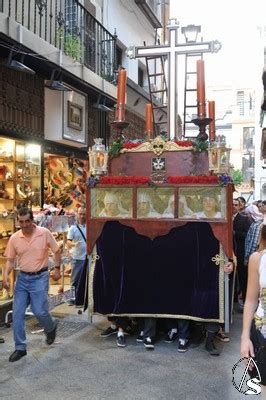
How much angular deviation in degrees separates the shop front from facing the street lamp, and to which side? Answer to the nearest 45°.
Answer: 0° — it already faces it

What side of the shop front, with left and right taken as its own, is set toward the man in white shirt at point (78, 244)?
front

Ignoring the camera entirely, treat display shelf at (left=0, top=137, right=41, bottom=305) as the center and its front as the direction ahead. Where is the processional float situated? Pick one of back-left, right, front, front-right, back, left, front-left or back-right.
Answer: front

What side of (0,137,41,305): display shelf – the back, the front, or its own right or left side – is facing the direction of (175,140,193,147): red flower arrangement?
front

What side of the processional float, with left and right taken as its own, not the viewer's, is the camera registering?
front

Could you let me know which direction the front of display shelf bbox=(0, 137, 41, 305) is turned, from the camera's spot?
facing the viewer and to the right of the viewer

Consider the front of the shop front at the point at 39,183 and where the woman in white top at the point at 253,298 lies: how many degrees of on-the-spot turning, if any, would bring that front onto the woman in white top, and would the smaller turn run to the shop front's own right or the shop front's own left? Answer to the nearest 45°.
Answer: approximately 45° to the shop front's own right

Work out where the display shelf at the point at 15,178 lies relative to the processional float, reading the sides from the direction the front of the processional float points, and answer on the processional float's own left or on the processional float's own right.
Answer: on the processional float's own right
